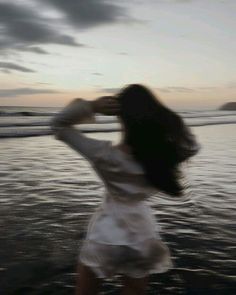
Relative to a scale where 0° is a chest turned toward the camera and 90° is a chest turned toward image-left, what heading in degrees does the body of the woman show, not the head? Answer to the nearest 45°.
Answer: approximately 180°

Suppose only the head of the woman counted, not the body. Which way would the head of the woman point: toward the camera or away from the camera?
away from the camera
